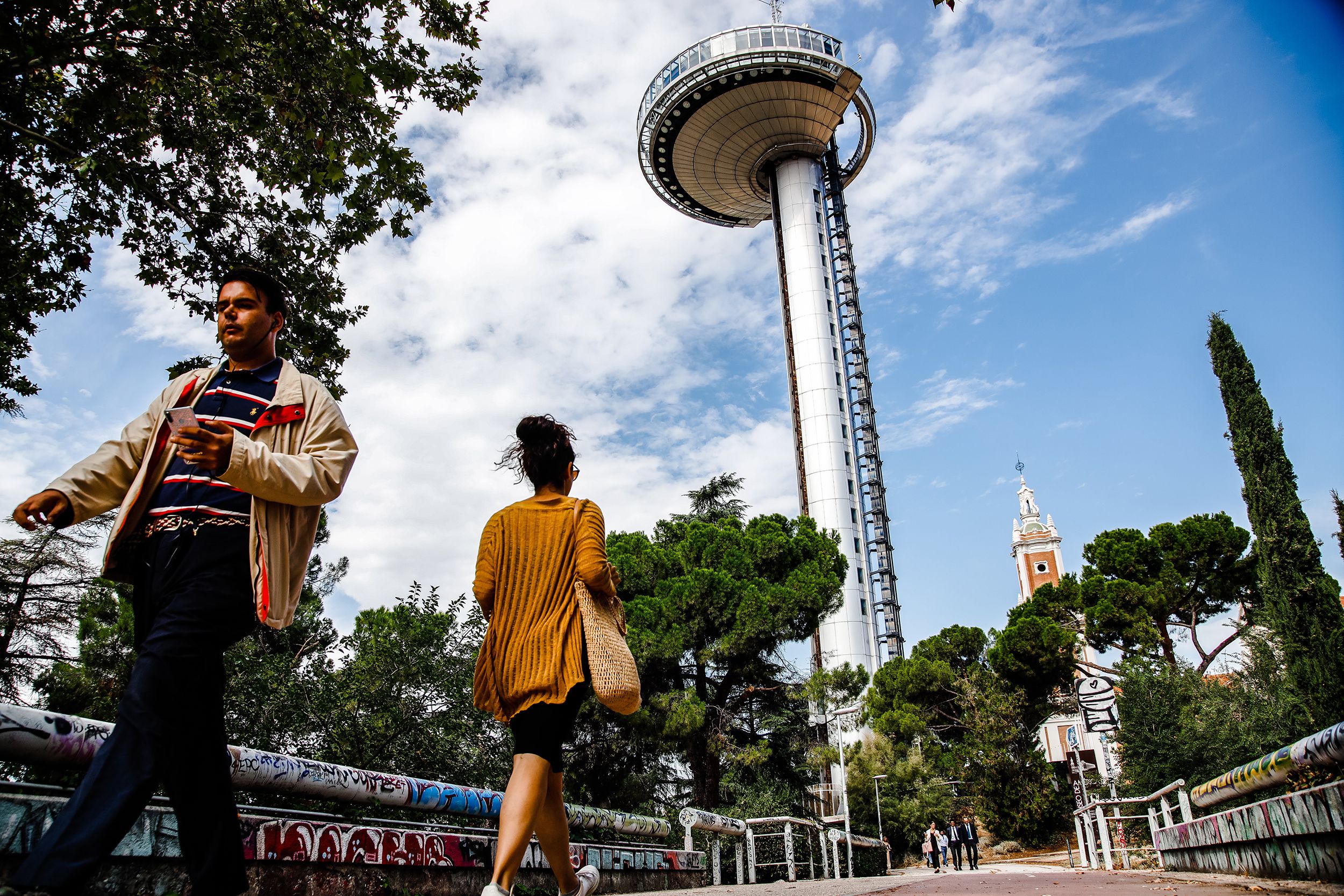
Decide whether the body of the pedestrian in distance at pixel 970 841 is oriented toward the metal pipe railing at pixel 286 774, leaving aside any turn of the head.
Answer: yes

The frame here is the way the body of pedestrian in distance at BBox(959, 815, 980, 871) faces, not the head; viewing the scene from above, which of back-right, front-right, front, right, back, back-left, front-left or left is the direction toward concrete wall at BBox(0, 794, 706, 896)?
front

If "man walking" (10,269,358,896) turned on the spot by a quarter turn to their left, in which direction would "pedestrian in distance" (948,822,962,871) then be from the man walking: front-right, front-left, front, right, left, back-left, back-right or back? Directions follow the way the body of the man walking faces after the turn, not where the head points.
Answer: left

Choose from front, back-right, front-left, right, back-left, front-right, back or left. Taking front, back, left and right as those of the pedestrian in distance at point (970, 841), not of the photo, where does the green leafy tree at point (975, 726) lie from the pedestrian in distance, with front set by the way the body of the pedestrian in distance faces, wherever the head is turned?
back

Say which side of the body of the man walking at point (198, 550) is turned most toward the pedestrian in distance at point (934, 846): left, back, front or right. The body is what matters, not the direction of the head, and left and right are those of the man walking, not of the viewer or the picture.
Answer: back

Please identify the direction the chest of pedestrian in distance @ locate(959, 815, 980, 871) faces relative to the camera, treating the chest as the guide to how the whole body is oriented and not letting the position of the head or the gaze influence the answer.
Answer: toward the camera

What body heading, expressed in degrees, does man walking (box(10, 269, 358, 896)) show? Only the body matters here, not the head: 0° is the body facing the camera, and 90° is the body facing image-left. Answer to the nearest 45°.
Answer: approximately 45°

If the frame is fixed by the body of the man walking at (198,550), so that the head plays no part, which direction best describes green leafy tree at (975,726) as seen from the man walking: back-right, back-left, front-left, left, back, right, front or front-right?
back

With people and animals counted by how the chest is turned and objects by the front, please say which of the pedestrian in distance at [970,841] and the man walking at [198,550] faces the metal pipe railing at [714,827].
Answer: the pedestrian in distance

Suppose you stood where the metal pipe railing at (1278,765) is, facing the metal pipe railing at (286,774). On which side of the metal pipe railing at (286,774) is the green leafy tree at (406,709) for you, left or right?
right

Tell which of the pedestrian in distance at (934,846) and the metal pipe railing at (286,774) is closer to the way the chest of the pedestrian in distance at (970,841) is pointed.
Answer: the metal pipe railing

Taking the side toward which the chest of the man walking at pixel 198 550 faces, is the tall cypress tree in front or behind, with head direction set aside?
behind

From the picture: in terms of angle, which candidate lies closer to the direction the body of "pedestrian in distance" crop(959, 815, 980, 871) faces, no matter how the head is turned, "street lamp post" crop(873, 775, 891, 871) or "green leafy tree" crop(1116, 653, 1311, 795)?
the green leafy tree

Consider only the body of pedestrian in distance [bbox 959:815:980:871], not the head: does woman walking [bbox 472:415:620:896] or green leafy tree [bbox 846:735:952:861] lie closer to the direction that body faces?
the woman walking

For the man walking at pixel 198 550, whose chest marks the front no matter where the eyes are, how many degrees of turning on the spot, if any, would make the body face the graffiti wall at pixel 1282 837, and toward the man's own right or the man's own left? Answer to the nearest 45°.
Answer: approximately 135° to the man's own left

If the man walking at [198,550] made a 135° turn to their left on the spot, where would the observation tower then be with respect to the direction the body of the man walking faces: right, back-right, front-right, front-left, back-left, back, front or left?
front-left

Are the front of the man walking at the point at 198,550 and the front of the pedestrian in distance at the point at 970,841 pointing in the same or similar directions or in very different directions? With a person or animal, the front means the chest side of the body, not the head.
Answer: same or similar directions
